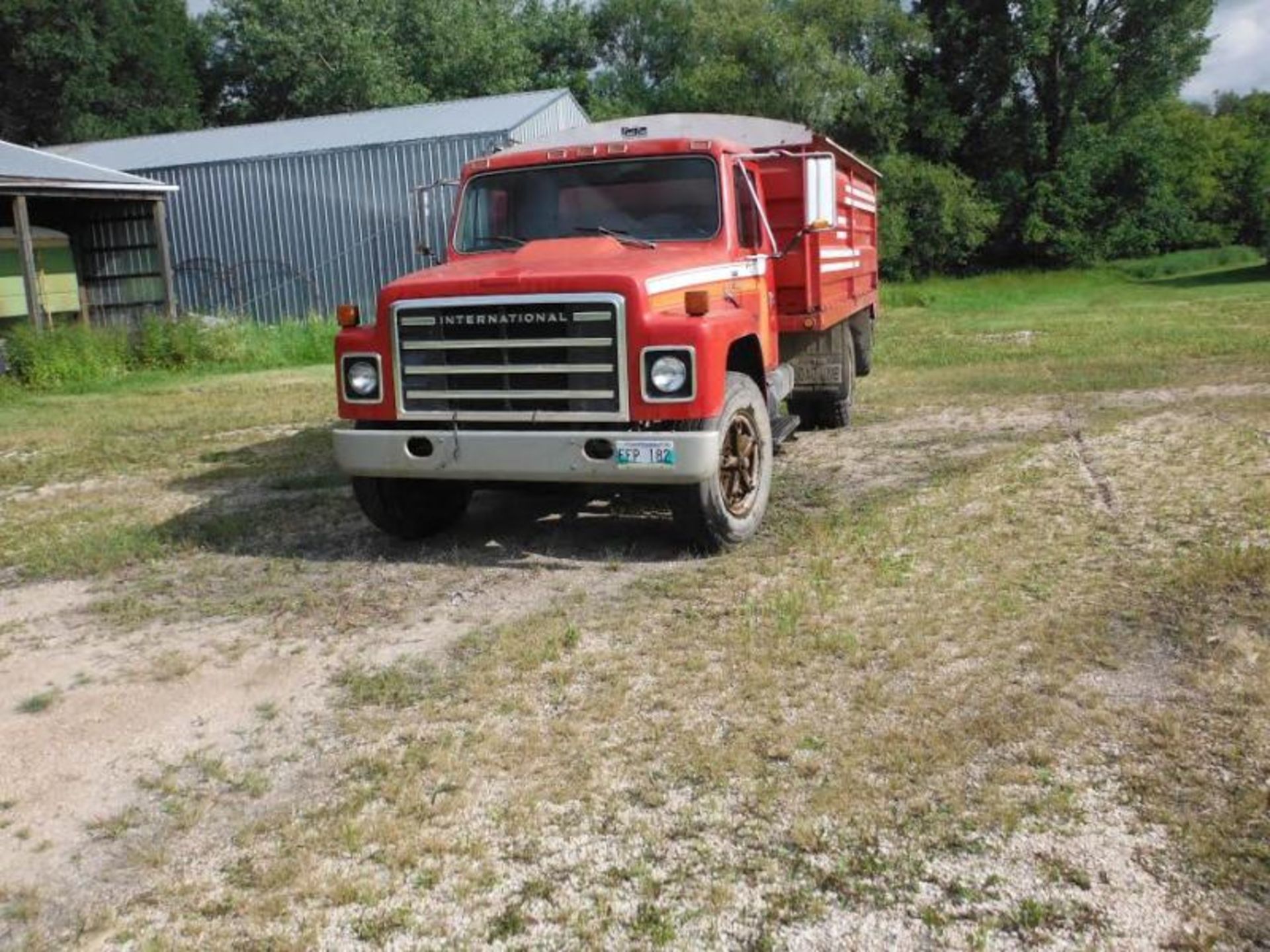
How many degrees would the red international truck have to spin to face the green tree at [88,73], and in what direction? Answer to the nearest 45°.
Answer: approximately 90° to its right

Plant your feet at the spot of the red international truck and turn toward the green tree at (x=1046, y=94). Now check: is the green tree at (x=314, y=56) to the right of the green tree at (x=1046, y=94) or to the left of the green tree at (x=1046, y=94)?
left

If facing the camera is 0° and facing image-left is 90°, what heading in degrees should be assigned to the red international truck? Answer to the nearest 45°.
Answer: approximately 45°

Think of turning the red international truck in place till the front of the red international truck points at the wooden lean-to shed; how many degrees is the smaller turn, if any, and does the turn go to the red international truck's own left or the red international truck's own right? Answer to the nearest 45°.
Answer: approximately 90° to the red international truck's own right

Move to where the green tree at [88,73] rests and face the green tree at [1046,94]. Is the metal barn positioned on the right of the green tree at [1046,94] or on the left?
right

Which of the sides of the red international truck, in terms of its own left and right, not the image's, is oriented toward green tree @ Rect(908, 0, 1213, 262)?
back

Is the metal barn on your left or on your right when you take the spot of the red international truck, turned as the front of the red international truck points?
on your right

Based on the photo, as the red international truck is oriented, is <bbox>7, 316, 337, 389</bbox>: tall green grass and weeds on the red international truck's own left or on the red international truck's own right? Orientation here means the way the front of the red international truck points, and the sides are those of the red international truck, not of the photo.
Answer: on the red international truck's own right

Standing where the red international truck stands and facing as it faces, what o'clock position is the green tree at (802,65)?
The green tree is roughly at 5 o'clock from the red international truck.

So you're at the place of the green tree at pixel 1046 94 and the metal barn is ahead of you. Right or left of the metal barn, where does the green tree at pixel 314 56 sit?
right

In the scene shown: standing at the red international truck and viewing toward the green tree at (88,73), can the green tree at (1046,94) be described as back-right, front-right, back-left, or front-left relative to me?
front-right
